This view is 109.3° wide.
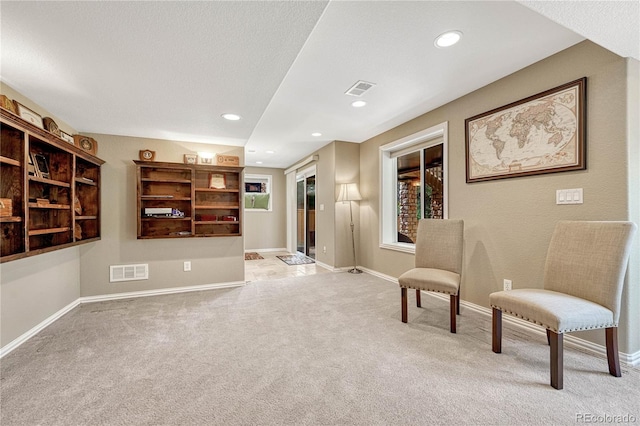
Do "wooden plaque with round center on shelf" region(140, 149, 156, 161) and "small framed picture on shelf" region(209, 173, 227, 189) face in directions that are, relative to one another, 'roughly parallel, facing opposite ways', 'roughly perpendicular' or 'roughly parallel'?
roughly parallel

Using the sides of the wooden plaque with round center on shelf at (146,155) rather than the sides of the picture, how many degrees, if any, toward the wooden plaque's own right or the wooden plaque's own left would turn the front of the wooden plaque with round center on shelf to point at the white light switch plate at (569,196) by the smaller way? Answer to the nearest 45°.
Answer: approximately 45° to the wooden plaque's own left

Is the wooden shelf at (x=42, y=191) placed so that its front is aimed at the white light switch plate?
yes

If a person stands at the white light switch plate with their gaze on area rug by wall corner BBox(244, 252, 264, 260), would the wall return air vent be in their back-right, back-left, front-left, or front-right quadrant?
front-left

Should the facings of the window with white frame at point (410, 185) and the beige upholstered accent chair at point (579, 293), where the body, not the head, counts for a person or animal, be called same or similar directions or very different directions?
same or similar directions

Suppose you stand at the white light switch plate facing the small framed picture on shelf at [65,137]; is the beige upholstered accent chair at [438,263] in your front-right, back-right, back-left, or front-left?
front-right

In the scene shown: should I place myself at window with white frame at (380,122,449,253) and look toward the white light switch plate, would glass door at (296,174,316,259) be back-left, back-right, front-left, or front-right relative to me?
back-right

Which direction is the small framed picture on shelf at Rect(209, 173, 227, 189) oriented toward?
toward the camera

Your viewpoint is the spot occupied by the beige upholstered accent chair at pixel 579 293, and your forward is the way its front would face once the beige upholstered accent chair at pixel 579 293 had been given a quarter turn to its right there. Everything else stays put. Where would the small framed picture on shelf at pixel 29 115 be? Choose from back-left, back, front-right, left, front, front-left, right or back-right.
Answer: left

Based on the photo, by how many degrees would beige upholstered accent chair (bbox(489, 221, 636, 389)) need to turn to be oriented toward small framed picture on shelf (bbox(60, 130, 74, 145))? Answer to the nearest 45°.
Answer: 0° — it already faces it

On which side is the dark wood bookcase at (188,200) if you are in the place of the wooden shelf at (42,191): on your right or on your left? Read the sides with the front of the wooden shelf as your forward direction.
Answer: on your left

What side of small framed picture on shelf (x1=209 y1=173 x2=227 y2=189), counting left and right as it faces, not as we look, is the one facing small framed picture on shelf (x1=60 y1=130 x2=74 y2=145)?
right

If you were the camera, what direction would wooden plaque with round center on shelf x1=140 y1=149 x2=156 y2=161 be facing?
facing the viewer

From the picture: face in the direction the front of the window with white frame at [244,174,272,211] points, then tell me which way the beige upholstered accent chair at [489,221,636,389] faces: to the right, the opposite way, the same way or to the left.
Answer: to the right
